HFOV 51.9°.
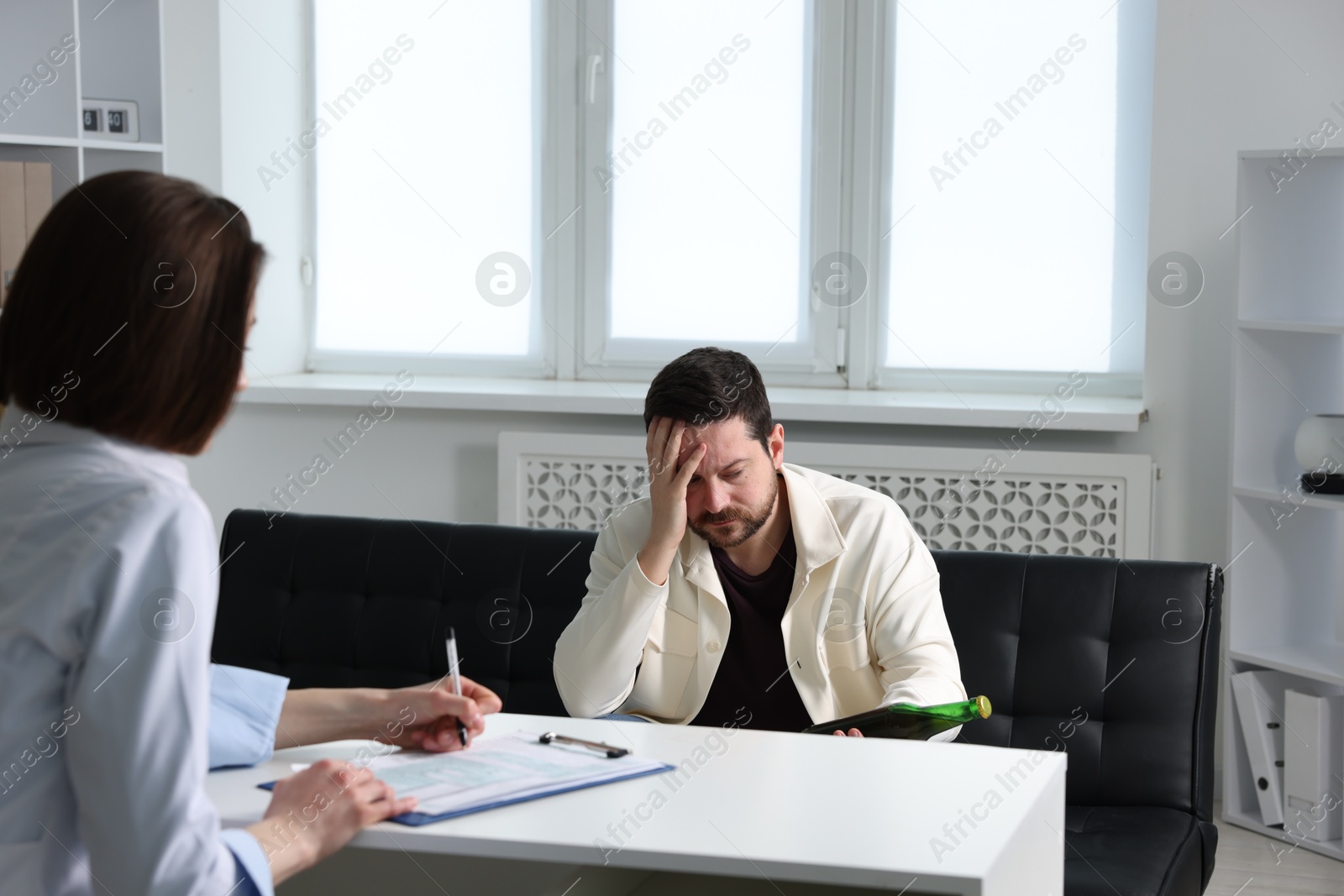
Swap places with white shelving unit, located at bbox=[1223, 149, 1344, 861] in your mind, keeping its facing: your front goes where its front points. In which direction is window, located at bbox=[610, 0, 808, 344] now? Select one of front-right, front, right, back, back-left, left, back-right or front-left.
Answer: front-right

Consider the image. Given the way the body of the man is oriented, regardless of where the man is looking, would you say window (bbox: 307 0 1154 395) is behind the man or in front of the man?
behind

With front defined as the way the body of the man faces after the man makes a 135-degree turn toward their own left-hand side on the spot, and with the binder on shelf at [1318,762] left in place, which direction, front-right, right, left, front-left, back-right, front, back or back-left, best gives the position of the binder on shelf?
front

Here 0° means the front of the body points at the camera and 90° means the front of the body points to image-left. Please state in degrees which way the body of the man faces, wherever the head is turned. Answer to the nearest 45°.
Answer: approximately 0°

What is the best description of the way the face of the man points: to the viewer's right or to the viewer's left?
to the viewer's left

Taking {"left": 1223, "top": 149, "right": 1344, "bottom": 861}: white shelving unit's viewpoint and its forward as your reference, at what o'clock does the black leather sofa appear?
The black leather sofa is roughly at 2 o'clock from the white shelving unit.

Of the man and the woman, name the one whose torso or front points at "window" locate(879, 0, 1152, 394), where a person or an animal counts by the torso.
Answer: the woman

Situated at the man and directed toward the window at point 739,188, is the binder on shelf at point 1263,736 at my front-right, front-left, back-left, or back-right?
front-right

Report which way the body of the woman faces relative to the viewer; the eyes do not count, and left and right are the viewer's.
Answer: facing away from the viewer and to the right of the viewer

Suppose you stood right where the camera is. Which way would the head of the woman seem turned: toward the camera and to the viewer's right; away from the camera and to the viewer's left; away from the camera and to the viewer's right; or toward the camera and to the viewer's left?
away from the camera and to the viewer's right

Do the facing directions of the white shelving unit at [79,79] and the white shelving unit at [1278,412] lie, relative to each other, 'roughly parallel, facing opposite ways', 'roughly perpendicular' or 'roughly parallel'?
roughly perpendicular

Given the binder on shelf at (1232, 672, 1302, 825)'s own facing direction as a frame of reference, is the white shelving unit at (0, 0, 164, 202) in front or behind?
in front

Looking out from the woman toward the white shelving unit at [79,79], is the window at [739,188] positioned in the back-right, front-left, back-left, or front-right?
front-right

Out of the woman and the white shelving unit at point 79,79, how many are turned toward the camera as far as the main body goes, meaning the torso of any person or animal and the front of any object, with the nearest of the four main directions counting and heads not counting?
1

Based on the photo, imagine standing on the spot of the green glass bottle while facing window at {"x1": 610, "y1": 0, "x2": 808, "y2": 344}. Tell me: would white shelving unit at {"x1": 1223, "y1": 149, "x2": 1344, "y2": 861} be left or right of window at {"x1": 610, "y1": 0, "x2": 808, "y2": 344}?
right

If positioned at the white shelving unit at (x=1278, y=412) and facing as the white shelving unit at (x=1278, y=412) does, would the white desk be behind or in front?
in front
